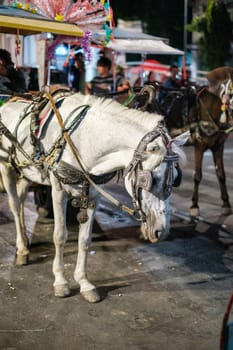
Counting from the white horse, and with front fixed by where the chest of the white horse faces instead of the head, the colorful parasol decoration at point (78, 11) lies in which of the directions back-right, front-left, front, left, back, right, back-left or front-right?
back-left

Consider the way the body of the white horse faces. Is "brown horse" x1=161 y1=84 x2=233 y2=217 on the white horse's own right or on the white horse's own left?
on the white horse's own left

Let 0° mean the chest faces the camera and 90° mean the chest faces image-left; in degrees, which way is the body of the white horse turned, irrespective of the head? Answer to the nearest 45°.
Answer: approximately 315°

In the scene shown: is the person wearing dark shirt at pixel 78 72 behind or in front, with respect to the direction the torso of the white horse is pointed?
behind
